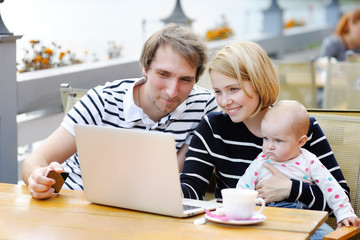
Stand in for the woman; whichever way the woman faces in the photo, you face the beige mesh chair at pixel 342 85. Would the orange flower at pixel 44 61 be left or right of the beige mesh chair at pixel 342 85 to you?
left

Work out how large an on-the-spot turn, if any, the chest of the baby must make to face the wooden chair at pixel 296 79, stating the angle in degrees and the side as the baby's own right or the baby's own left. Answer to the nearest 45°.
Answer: approximately 135° to the baby's own right

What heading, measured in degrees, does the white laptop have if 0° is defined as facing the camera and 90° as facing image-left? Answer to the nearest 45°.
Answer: approximately 225°

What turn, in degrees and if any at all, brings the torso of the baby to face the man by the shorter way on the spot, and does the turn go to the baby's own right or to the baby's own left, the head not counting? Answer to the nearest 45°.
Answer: approximately 90° to the baby's own right

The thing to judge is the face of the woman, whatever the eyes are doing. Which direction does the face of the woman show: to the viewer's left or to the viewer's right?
to the viewer's left

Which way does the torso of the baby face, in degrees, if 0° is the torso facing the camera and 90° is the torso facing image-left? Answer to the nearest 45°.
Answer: approximately 45°

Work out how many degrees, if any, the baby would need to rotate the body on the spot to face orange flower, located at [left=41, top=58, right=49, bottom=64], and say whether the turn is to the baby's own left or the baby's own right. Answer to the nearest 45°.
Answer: approximately 90° to the baby's own right

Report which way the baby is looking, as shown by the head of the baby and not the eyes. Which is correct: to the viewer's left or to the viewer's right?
to the viewer's left

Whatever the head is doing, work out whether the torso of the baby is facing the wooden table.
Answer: yes

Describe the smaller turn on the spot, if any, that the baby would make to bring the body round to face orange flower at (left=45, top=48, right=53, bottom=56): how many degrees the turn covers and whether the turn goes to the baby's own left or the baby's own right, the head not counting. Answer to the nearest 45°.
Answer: approximately 90° to the baby's own right

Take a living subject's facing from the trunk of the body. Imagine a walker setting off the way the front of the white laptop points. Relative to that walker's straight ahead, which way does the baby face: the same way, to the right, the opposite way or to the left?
the opposite way
